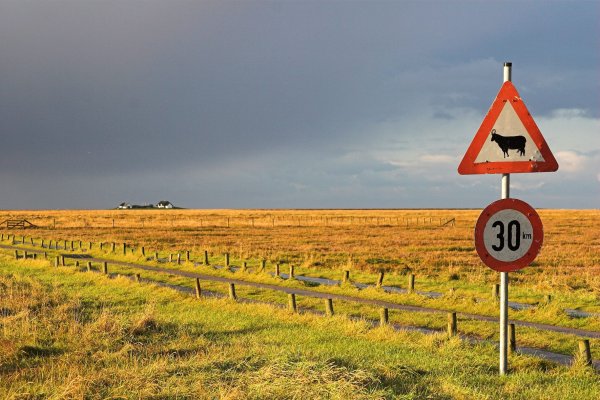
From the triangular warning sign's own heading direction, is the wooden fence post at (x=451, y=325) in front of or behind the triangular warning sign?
behind

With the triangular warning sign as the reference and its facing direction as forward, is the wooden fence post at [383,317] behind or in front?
behind

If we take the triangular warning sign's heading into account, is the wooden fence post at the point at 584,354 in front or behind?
behind

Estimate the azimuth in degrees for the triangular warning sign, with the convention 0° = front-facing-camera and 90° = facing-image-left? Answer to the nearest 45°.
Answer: approximately 0°
